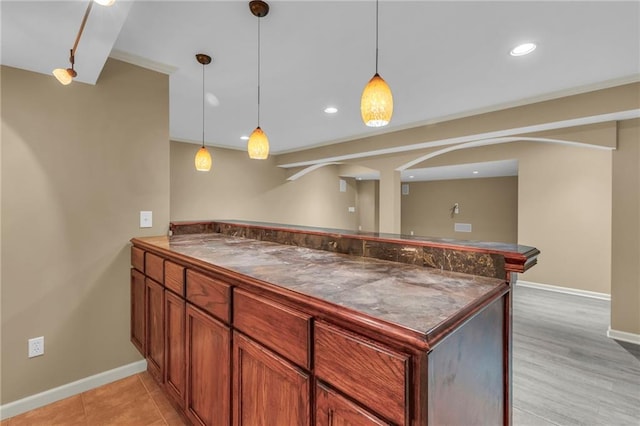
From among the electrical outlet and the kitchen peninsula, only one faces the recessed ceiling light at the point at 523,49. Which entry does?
the electrical outlet

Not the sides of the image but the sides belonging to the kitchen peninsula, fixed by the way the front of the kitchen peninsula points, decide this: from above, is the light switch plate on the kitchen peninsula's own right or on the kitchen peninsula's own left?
on the kitchen peninsula's own right

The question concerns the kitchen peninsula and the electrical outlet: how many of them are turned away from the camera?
0

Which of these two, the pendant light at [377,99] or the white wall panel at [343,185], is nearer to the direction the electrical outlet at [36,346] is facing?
the pendant light

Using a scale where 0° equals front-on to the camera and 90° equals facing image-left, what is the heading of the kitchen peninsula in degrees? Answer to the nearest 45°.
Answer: approximately 45°

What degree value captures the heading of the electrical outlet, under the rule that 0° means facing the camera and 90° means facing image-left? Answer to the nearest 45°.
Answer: approximately 315°

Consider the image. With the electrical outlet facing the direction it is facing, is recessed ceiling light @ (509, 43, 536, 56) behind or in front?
in front
